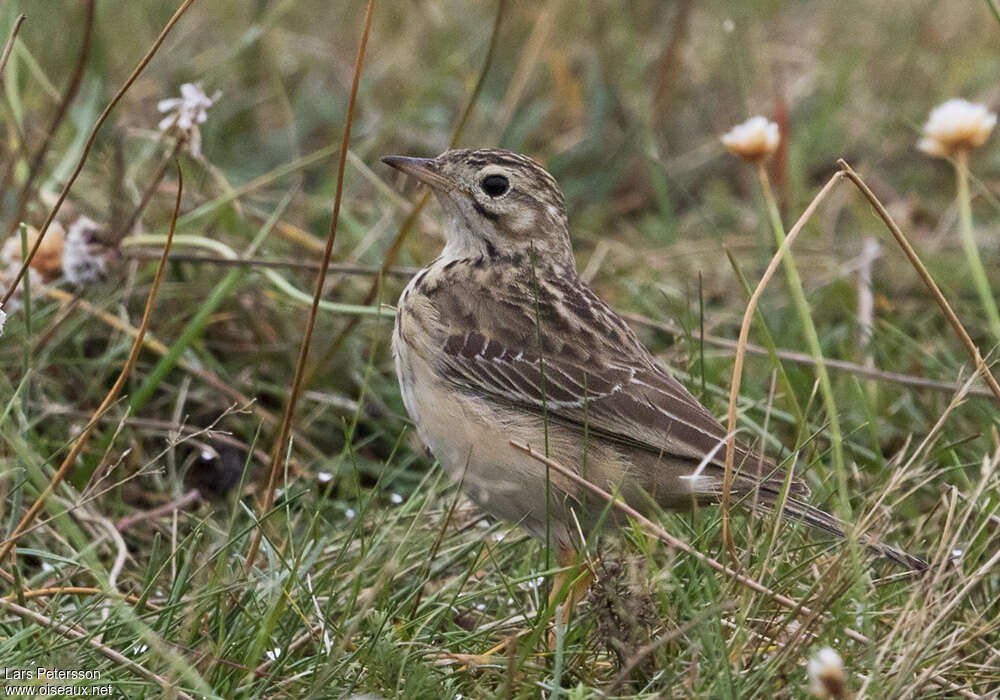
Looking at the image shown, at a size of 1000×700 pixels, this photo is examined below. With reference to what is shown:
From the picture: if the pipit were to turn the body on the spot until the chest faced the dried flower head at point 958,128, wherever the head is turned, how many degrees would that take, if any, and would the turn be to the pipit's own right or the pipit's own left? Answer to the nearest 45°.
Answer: approximately 180°

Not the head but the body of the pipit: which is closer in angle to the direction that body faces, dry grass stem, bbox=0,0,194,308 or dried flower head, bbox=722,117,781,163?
the dry grass stem

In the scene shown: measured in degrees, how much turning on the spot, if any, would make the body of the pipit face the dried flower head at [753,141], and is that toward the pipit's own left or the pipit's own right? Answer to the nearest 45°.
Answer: approximately 135° to the pipit's own right

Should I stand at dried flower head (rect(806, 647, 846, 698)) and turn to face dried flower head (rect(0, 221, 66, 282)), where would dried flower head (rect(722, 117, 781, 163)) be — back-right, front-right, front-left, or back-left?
front-right

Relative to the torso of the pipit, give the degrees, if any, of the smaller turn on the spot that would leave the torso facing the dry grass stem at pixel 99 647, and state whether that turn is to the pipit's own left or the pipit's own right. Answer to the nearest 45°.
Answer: approximately 45° to the pipit's own left

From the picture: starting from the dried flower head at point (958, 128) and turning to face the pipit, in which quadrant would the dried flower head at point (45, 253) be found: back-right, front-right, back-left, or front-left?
front-right

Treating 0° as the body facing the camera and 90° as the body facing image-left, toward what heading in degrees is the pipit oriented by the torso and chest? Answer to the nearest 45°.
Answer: approximately 90°

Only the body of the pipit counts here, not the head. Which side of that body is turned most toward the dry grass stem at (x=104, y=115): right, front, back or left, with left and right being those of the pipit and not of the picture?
front
